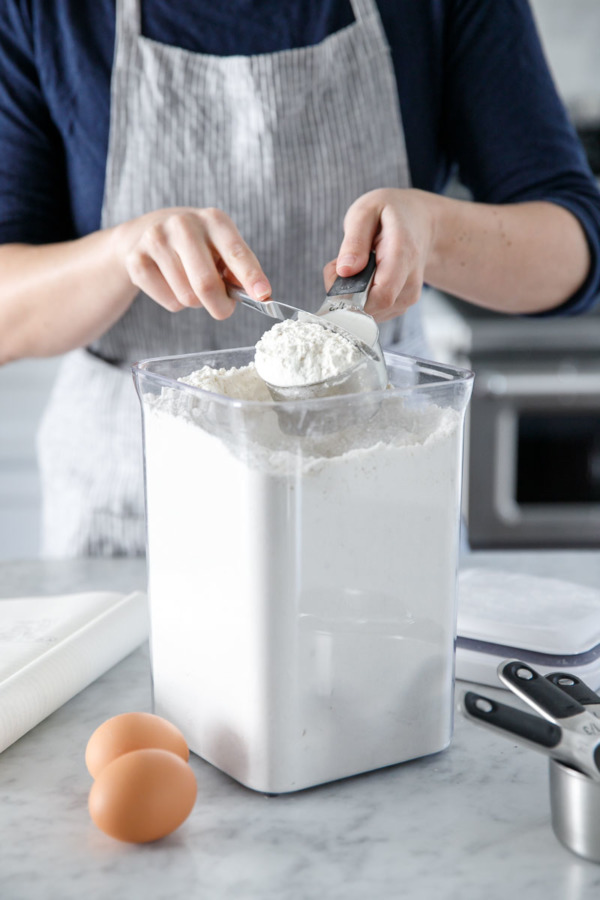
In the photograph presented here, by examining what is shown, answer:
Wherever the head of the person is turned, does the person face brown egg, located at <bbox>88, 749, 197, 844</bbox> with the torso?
yes

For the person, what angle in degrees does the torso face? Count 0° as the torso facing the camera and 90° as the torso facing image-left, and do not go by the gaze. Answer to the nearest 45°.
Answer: approximately 0°

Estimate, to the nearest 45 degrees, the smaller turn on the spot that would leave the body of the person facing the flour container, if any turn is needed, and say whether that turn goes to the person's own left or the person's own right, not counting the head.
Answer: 0° — they already face it

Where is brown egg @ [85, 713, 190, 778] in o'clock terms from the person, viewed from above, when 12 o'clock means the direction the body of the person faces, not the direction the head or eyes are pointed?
The brown egg is roughly at 12 o'clock from the person.

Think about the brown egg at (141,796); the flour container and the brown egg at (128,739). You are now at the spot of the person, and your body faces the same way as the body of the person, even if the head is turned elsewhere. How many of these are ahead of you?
3
